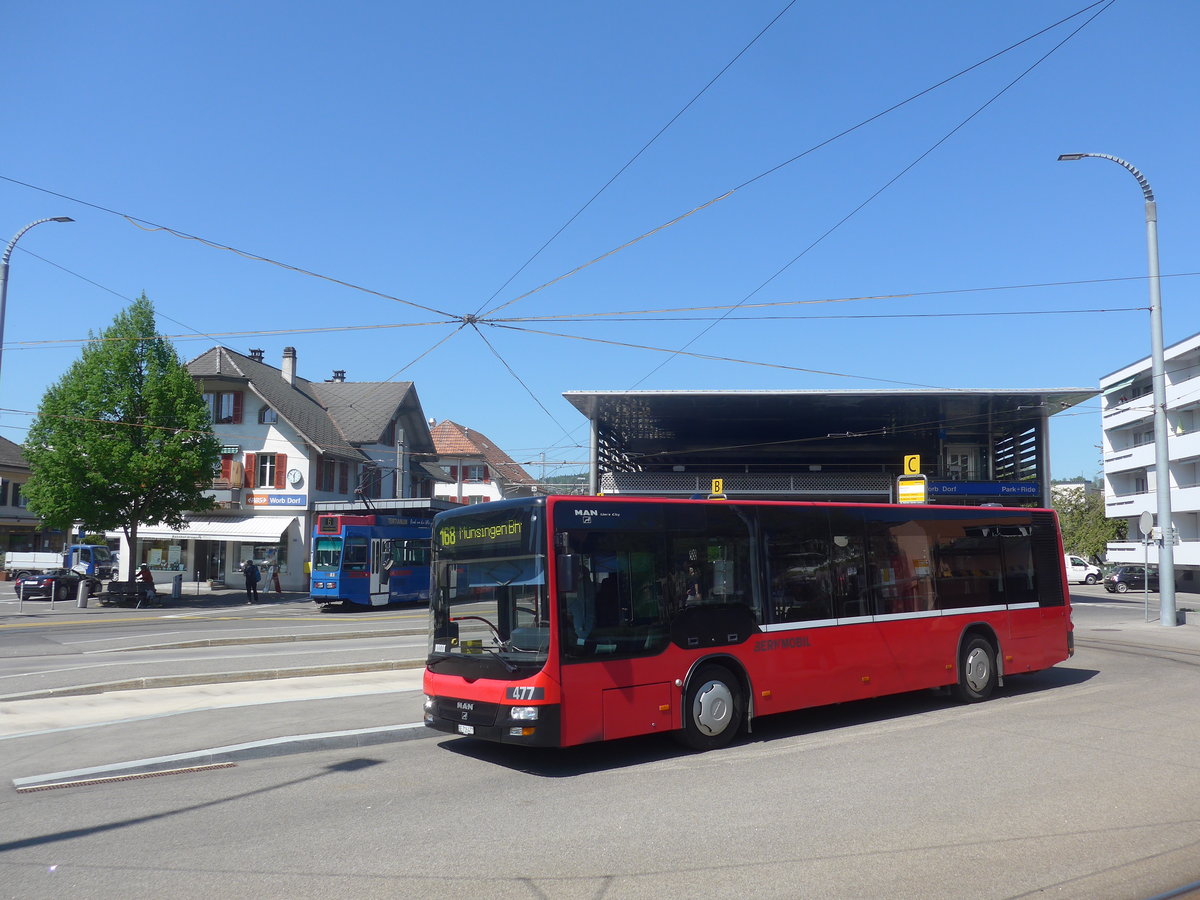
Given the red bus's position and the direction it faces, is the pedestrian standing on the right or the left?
on its right

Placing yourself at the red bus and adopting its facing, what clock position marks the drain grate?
The drain grate is roughly at 1 o'clock from the red bus.

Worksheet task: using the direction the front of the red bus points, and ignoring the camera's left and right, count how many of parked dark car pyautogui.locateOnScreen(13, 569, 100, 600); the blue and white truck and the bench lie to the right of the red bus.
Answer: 3

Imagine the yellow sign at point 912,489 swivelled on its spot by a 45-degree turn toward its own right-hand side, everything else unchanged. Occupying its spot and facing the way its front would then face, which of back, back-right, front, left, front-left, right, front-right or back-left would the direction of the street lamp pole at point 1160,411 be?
back

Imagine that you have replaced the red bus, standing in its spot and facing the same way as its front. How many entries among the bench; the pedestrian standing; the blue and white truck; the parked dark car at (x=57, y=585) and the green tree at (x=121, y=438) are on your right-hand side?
5

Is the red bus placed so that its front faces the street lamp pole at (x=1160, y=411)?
no

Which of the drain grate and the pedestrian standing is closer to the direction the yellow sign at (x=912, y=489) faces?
the drain grate

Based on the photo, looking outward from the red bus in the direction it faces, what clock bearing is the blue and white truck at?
The blue and white truck is roughly at 3 o'clock from the red bus.

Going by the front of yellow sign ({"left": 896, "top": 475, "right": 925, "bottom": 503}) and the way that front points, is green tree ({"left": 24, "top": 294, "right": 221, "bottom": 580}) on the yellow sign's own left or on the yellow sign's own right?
on the yellow sign's own right

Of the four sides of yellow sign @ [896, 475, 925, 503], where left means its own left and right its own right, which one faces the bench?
right

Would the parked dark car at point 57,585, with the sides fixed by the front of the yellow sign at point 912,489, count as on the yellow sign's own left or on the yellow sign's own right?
on the yellow sign's own right

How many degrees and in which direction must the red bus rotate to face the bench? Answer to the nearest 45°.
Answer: approximately 90° to its right

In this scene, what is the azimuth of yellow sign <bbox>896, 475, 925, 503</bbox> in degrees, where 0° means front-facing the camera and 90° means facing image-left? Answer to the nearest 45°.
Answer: approximately 0°

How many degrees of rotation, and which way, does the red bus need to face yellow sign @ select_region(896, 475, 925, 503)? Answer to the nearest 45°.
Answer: approximately 135° to its right
